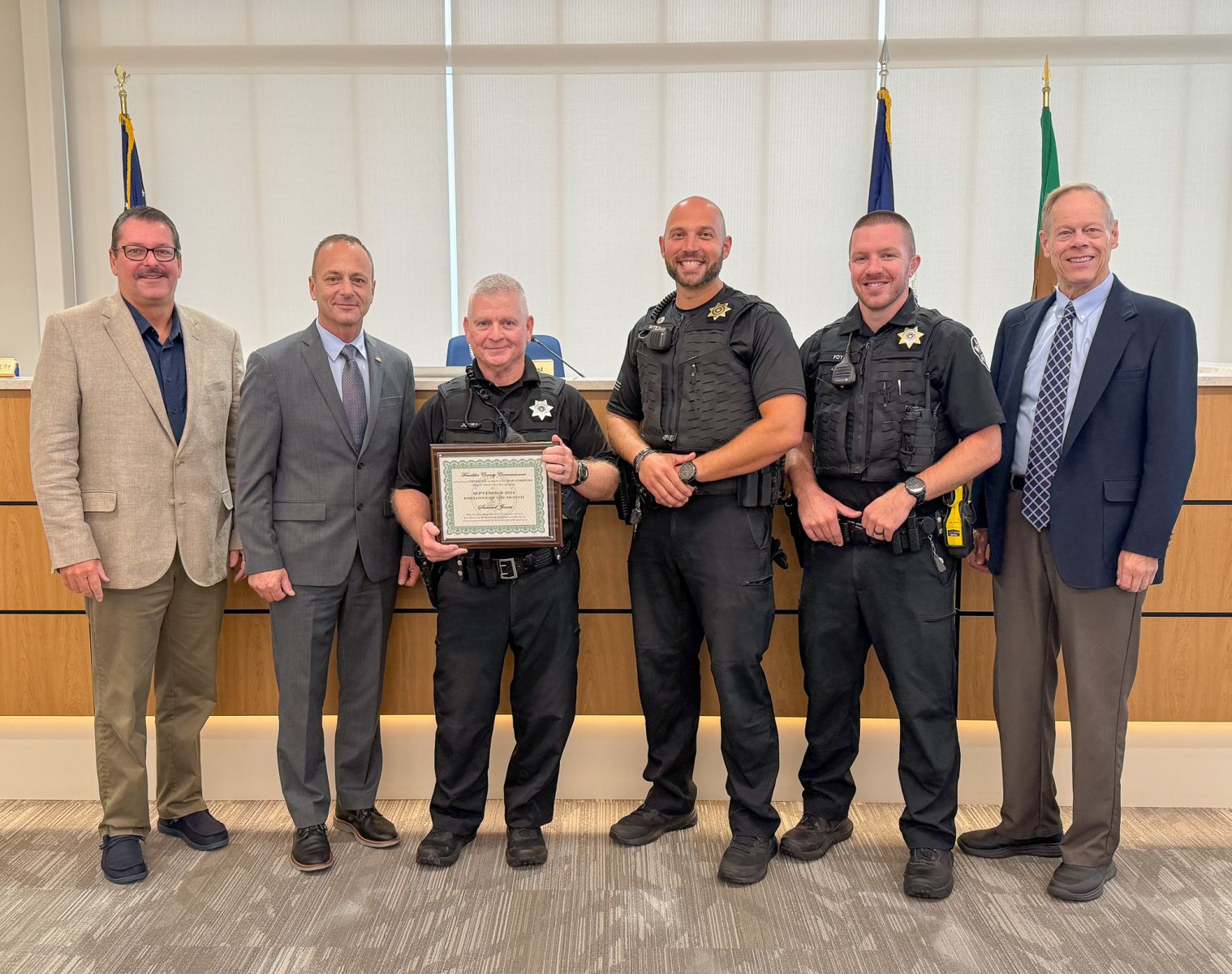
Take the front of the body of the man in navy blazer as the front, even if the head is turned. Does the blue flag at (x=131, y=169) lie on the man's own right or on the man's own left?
on the man's own right

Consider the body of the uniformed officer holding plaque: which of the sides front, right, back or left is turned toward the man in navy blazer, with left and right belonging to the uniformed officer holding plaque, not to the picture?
left

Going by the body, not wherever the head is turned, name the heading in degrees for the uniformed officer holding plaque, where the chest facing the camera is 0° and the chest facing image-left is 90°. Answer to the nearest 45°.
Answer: approximately 0°

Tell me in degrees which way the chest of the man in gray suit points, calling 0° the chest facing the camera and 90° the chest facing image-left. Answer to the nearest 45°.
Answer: approximately 315°

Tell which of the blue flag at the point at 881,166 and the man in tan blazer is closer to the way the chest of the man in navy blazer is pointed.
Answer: the man in tan blazer

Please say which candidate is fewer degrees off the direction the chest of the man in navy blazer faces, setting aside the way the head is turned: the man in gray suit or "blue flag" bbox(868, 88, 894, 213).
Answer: the man in gray suit
